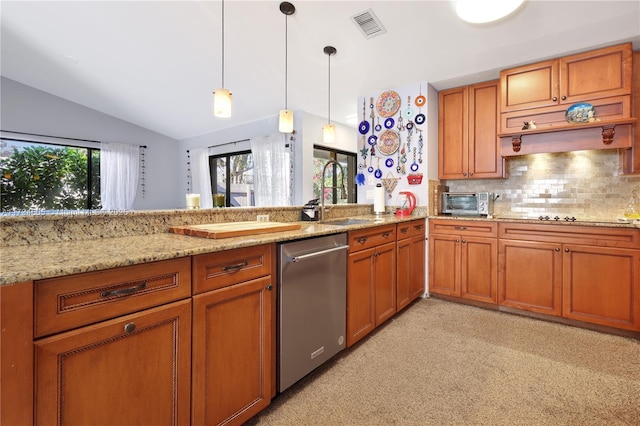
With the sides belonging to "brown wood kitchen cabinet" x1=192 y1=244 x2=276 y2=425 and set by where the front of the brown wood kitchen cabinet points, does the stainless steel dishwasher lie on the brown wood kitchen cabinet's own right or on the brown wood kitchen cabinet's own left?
on the brown wood kitchen cabinet's own left

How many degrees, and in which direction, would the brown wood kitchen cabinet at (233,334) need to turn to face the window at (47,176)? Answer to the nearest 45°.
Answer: approximately 180°

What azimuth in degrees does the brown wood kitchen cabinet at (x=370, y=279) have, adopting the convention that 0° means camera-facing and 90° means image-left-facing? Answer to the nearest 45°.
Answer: approximately 315°

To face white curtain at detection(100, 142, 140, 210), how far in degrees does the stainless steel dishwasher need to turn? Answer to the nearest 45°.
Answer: approximately 180°

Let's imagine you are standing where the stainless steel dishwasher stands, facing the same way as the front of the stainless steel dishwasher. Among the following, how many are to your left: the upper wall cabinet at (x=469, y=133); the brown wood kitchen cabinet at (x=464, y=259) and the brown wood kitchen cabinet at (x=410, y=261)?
3

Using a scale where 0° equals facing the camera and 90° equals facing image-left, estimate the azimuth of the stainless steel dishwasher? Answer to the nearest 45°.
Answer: approximately 315°

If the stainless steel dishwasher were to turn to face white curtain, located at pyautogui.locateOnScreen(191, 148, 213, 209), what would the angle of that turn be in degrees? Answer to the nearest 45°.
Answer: approximately 180°

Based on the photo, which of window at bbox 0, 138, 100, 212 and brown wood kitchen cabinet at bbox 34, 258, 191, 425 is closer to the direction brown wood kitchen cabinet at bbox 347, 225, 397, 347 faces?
the brown wood kitchen cabinet

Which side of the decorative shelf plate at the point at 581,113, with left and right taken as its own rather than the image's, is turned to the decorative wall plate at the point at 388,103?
right

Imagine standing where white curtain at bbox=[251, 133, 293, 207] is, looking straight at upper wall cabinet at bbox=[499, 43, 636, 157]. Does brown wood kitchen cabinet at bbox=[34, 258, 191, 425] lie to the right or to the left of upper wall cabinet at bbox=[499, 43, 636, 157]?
right
